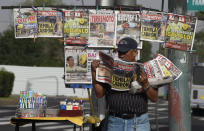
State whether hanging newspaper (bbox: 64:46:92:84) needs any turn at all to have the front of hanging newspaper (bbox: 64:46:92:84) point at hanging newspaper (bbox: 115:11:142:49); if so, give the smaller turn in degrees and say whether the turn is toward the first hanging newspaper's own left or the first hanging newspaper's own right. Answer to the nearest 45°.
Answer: approximately 90° to the first hanging newspaper's own left

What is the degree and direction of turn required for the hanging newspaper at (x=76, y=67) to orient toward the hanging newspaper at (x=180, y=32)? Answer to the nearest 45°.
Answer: approximately 90° to its left

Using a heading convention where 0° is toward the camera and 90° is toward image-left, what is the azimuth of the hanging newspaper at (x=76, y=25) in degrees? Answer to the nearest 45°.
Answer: approximately 0°

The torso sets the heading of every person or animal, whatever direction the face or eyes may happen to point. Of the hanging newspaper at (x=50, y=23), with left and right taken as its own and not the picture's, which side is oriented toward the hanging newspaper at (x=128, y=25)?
left

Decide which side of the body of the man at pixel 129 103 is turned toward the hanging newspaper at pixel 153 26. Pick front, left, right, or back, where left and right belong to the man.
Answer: back

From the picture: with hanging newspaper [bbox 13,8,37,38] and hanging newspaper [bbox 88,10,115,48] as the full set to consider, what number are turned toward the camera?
2

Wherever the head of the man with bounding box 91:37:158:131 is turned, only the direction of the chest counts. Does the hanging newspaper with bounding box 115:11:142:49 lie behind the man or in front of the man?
behind
